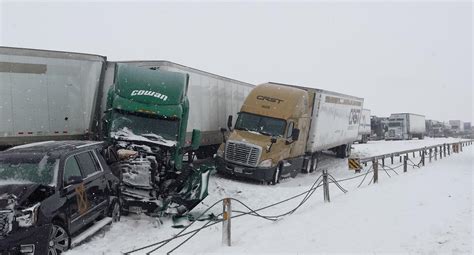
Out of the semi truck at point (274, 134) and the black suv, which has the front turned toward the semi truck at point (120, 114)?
the semi truck at point (274, 134)

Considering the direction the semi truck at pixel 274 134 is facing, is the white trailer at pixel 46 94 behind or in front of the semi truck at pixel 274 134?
in front

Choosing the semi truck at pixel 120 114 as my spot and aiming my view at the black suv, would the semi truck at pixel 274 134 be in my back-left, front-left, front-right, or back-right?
back-left

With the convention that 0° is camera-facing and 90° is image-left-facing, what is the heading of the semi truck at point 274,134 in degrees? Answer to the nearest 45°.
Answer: approximately 45°

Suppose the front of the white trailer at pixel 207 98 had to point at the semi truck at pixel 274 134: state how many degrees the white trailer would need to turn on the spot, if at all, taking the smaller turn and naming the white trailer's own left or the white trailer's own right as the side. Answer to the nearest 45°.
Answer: approximately 135° to the white trailer's own left

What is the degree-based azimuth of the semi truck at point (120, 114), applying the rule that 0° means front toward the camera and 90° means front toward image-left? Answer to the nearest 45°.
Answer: approximately 0°

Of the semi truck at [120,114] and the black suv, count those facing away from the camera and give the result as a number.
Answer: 0
